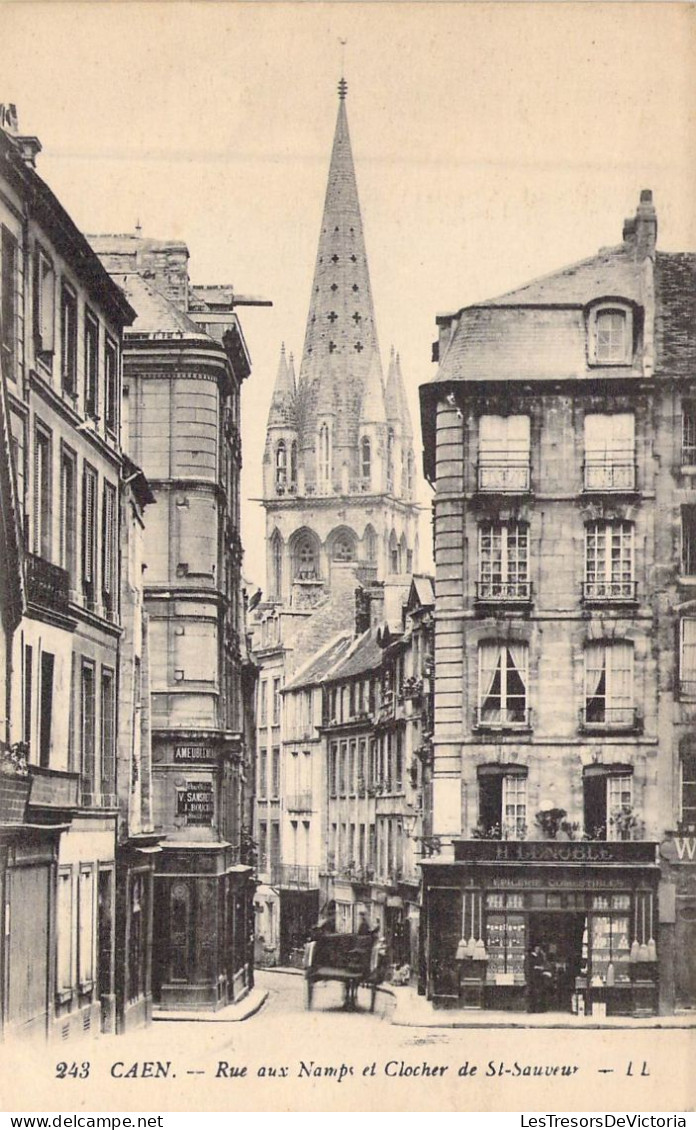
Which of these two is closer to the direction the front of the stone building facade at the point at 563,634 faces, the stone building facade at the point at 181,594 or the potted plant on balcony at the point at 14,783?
the potted plant on balcony

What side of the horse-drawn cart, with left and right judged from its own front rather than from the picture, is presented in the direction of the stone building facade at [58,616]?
back

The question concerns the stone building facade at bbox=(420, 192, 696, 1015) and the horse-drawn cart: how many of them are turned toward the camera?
1

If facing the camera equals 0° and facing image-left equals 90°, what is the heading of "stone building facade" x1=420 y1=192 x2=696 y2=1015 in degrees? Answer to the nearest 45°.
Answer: approximately 0°

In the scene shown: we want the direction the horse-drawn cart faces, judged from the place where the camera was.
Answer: facing away from the viewer

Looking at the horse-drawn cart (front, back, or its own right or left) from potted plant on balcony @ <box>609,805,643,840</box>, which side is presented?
right

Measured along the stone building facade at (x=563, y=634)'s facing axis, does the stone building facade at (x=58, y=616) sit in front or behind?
in front

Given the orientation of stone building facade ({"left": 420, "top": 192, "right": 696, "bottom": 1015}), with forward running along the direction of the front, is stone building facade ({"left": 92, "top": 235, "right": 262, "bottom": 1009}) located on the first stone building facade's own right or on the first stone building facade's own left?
on the first stone building facade's own right

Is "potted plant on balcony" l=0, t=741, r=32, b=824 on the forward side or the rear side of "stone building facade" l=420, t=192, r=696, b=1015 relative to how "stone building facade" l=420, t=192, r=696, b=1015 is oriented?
on the forward side

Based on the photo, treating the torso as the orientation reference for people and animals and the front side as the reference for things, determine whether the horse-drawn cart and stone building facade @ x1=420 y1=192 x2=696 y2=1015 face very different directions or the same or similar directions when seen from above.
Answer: very different directions
